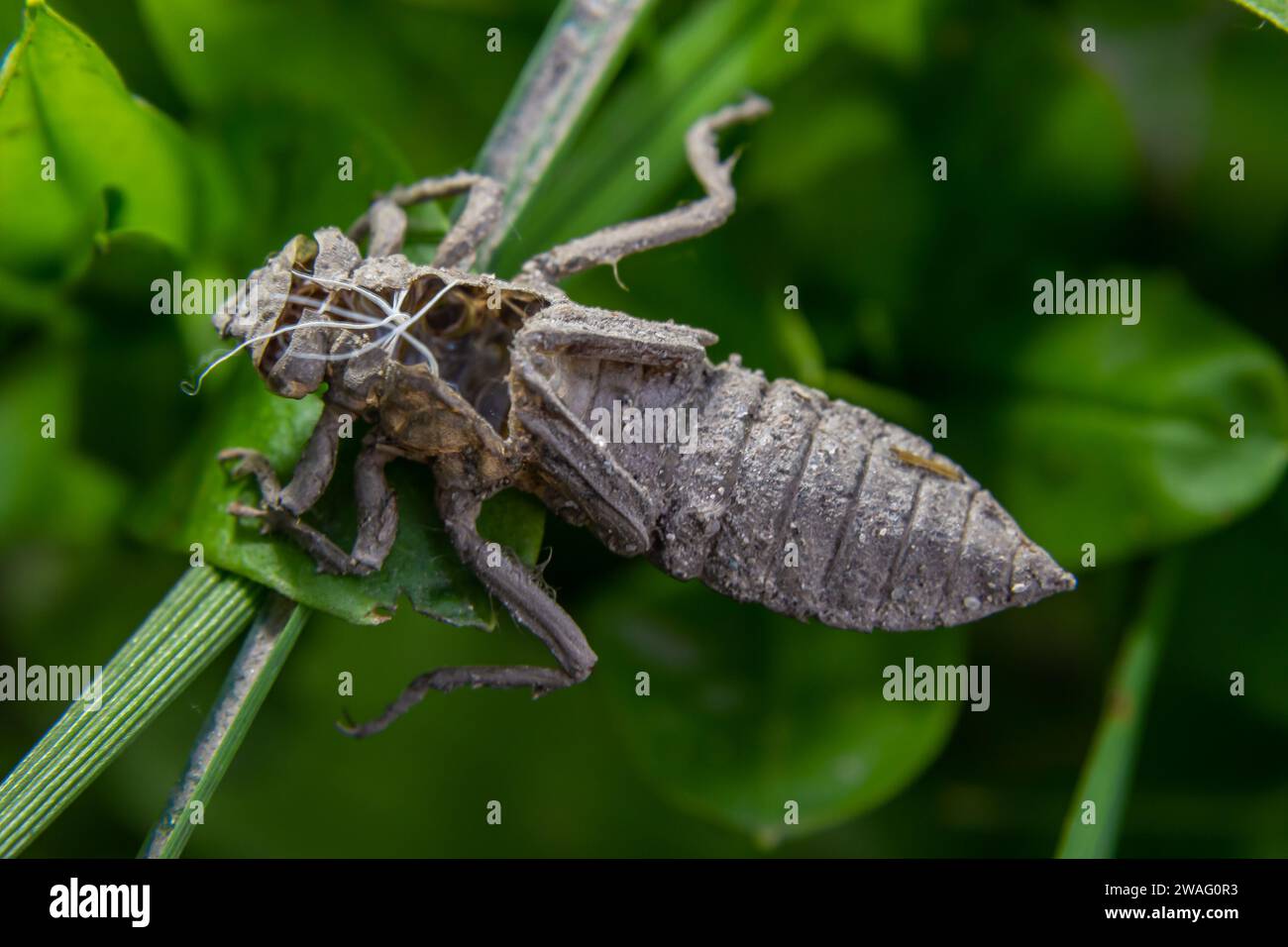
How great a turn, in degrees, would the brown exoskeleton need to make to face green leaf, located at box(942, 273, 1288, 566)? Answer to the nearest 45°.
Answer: approximately 180°

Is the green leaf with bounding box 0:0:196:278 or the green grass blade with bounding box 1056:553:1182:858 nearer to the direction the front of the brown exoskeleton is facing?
the green leaf

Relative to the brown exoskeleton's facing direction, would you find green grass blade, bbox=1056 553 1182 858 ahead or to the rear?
to the rear

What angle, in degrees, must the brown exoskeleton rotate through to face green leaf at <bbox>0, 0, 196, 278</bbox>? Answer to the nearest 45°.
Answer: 0° — it already faces it

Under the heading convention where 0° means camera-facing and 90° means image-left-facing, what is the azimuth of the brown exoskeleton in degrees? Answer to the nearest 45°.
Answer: approximately 90°

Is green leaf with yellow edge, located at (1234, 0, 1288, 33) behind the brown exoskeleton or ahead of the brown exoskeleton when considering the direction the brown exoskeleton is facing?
behind
